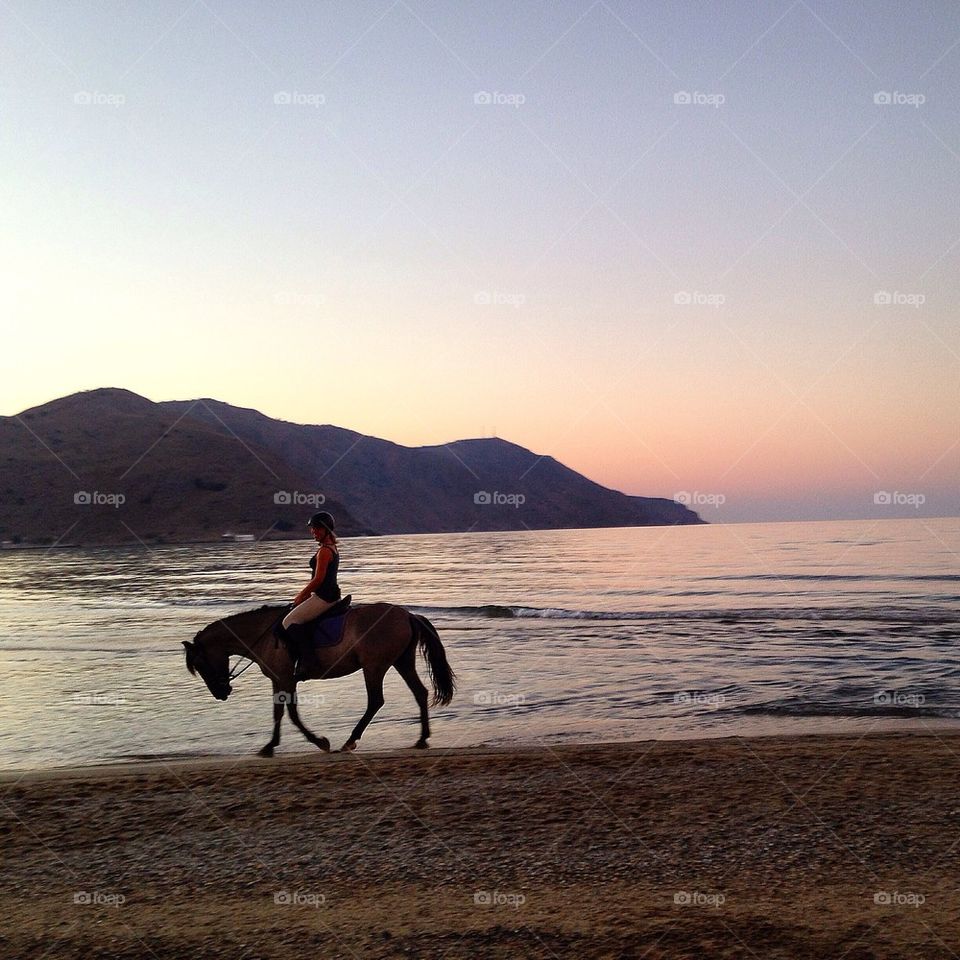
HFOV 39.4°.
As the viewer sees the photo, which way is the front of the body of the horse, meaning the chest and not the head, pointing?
to the viewer's left

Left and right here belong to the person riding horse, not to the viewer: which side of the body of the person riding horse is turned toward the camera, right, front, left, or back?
left

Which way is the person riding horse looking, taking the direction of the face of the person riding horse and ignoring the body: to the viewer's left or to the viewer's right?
to the viewer's left
